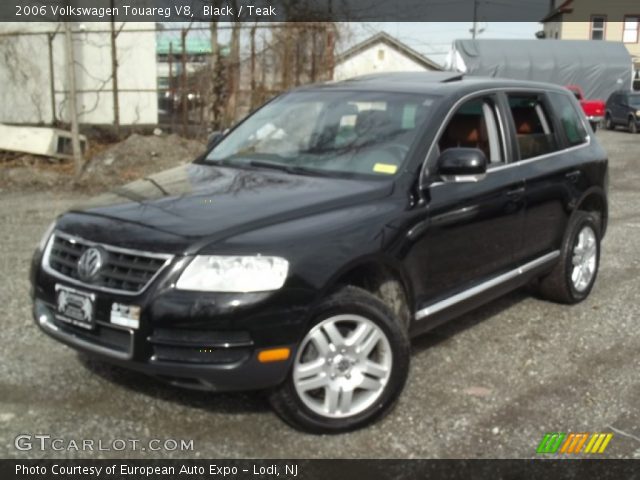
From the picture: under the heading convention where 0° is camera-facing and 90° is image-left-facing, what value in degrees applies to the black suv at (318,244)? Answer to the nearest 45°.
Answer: approximately 45°

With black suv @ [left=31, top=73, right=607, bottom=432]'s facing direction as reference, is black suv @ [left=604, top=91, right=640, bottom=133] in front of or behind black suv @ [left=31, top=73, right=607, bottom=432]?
behind

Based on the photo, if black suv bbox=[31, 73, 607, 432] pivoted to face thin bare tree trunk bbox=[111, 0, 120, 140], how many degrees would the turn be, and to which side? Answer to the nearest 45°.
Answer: approximately 135° to its right
